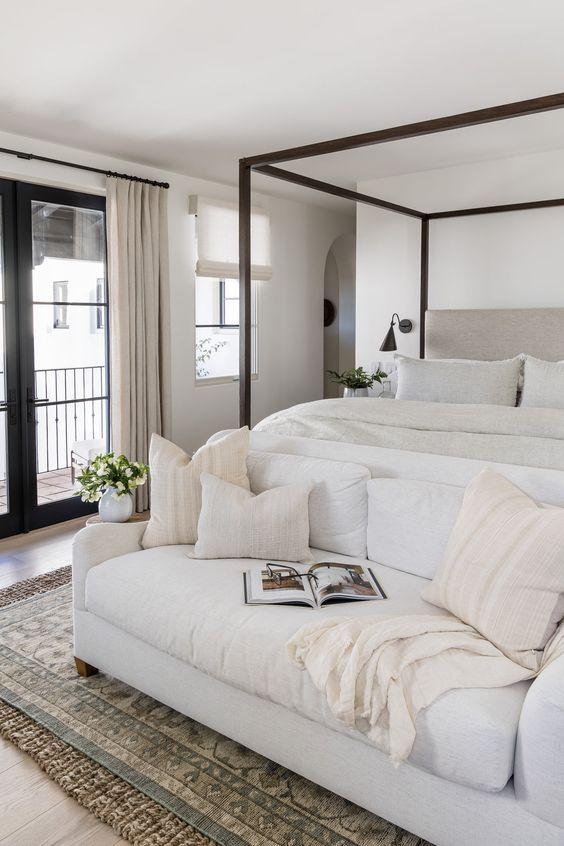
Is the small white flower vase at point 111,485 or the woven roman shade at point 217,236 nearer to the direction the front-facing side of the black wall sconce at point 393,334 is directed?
the small white flower vase

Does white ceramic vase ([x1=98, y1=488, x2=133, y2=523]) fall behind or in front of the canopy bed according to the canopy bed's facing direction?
in front

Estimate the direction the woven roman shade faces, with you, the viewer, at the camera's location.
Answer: facing the viewer and to the right of the viewer

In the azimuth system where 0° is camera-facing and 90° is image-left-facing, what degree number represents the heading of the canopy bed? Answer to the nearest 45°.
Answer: approximately 45°

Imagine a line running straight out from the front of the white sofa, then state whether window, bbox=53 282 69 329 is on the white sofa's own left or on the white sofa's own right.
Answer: on the white sofa's own right

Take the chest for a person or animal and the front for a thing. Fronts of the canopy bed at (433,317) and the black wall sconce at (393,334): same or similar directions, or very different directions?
same or similar directions

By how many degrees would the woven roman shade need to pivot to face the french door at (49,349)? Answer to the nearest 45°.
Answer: approximately 90° to its right

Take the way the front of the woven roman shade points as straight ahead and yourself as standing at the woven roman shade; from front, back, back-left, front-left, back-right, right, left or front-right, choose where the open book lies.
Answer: front-right

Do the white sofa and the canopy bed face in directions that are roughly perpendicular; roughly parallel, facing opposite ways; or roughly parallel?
roughly parallel

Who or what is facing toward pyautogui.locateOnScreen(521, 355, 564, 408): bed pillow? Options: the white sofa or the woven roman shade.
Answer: the woven roman shade

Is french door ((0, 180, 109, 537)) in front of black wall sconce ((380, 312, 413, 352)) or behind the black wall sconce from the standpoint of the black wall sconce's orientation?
in front

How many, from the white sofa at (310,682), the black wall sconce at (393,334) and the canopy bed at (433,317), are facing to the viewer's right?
0

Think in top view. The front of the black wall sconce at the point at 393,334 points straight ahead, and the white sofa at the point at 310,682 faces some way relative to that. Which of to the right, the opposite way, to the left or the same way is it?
the same way

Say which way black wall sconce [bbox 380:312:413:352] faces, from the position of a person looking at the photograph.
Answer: facing the viewer and to the left of the viewer
